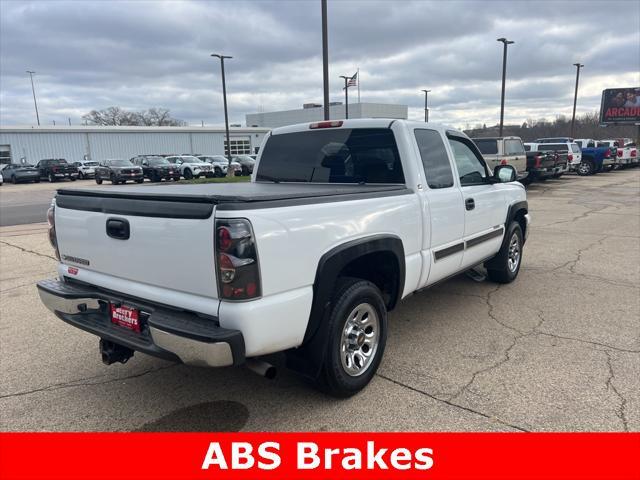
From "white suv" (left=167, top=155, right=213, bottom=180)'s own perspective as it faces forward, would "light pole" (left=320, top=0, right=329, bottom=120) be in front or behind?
in front

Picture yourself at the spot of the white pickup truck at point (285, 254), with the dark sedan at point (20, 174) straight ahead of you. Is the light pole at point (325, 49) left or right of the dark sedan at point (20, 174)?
right

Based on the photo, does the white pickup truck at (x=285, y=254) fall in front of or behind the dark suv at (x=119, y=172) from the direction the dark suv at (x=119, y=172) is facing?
in front

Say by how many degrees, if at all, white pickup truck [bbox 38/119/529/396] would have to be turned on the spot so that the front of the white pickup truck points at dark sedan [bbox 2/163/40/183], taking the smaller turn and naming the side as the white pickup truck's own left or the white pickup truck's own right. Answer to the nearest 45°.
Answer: approximately 90° to the white pickup truck's own left

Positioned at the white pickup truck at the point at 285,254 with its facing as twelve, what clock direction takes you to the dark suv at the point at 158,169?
The dark suv is roughly at 10 o'clock from the white pickup truck.

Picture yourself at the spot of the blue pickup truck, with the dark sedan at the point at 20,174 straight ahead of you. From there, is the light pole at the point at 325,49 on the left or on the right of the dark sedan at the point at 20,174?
left

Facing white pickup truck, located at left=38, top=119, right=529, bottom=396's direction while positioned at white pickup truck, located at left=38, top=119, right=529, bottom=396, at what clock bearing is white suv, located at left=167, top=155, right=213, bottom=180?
The white suv is roughly at 10 o'clock from the white pickup truck.
